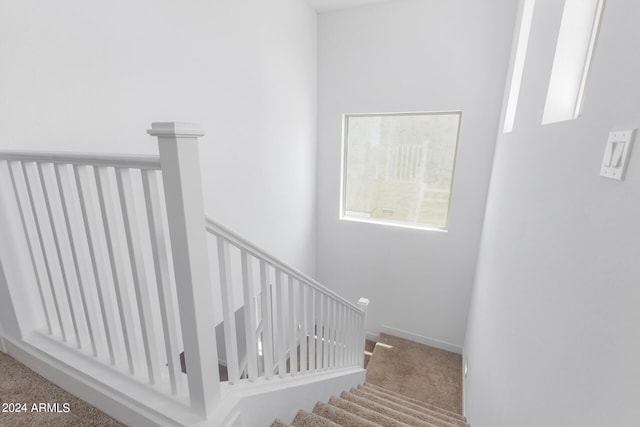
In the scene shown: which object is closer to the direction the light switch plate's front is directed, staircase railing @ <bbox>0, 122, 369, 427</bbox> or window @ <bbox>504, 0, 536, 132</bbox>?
the staircase railing

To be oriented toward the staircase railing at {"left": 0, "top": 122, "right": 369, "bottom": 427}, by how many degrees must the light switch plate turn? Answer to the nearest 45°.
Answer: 0° — it already faces it

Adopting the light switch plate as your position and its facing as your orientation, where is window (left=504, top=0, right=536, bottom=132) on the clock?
The window is roughly at 4 o'clock from the light switch plate.

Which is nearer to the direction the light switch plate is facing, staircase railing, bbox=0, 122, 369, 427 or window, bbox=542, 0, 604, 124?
the staircase railing

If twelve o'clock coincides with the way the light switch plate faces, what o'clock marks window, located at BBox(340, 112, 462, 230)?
The window is roughly at 3 o'clock from the light switch plate.

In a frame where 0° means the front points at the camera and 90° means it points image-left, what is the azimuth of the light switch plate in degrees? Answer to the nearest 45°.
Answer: approximately 45°

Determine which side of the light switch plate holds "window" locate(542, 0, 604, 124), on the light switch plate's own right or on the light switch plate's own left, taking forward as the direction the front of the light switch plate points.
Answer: on the light switch plate's own right

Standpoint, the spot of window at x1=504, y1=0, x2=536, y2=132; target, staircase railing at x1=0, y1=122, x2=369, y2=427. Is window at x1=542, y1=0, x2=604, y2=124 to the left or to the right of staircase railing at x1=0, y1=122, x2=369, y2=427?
left
